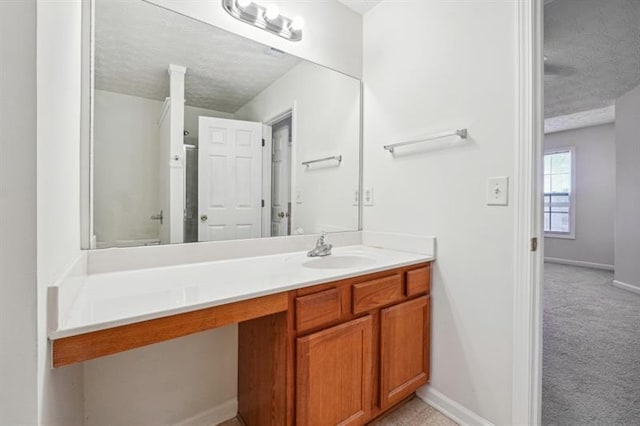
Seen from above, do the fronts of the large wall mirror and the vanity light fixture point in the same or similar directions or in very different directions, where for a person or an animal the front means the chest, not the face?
same or similar directions

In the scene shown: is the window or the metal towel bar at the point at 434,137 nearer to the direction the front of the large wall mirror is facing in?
the metal towel bar

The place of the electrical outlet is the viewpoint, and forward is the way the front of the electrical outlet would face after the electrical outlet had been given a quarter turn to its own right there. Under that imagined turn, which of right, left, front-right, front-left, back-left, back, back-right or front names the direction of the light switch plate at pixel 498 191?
back

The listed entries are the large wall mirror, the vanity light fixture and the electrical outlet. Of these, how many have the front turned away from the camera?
0

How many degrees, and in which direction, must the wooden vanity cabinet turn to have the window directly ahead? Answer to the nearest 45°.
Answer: approximately 90° to its left

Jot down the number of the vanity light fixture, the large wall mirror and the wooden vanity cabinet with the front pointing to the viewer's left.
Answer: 0

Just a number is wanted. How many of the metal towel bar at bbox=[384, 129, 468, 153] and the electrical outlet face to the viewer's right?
0

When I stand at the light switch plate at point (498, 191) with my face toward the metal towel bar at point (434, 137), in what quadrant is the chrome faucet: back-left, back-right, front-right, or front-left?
front-left

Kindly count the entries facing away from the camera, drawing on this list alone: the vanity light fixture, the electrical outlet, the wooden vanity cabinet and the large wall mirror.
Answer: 0

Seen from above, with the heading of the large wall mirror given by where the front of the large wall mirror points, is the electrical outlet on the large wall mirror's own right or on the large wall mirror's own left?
on the large wall mirror's own left

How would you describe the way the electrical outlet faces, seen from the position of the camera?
facing the viewer and to the left of the viewer
